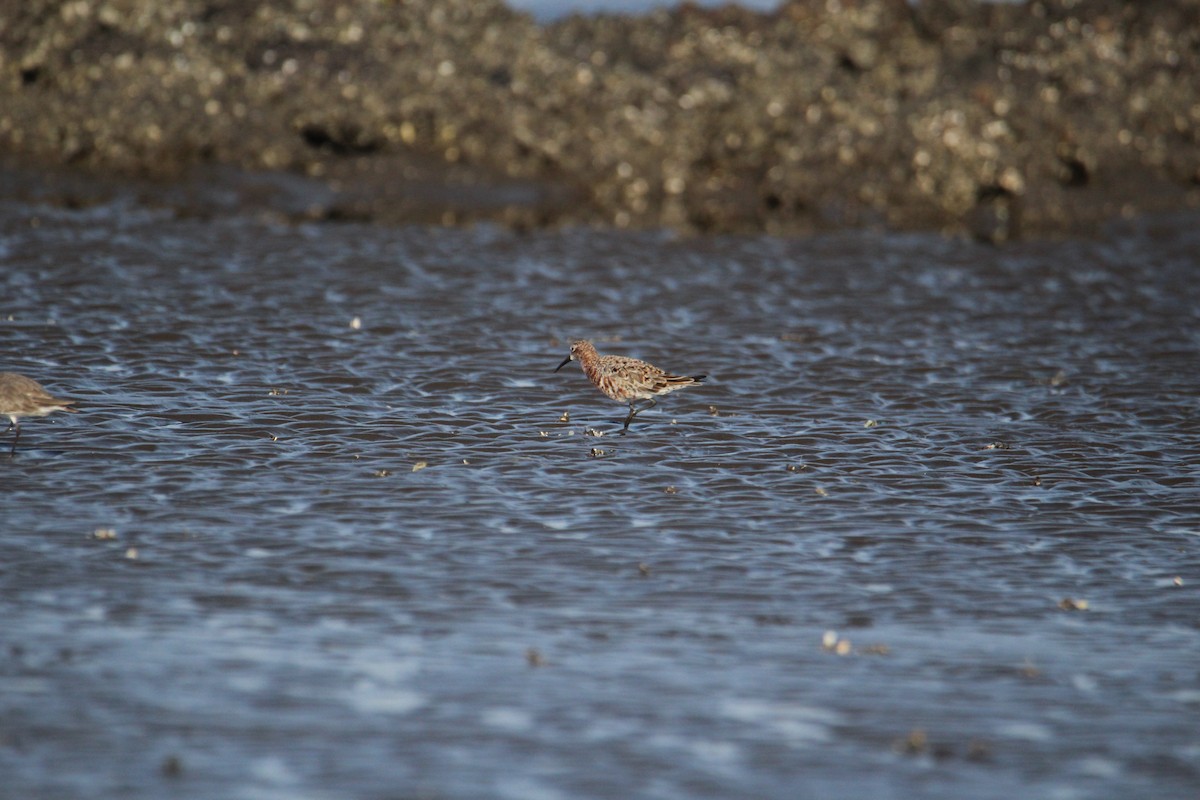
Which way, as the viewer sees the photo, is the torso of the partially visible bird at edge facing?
to the viewer's left

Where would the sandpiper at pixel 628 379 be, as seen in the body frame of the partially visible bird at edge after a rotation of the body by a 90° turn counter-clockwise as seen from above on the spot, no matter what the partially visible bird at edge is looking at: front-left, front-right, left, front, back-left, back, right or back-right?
left

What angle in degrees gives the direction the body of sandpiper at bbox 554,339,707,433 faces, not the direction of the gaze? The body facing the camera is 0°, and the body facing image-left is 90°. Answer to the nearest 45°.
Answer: approximately 90°
